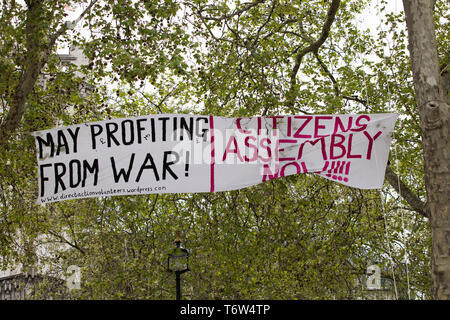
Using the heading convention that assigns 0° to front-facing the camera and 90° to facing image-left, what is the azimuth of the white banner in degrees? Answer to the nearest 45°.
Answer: approximately 0°

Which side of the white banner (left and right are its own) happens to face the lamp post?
back
